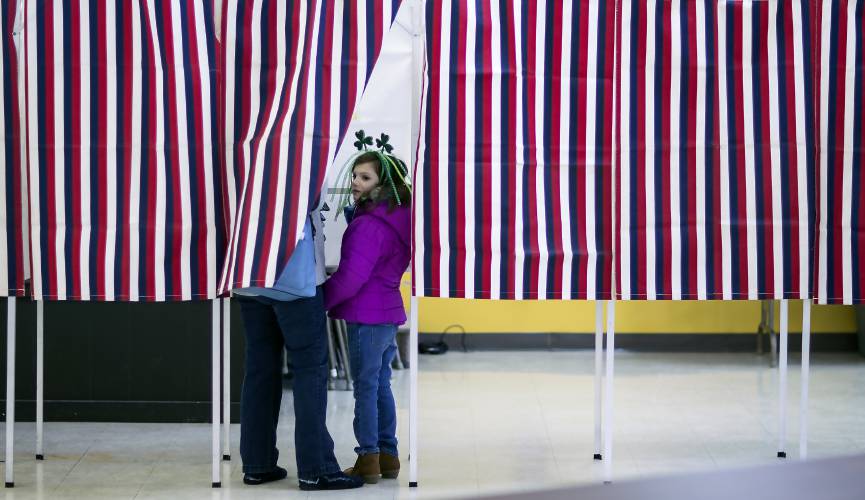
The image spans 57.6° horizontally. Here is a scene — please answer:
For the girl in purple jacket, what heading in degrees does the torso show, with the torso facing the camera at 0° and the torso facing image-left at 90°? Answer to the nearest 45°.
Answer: approximately 135°

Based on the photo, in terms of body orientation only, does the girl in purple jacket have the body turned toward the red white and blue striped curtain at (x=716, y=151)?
no

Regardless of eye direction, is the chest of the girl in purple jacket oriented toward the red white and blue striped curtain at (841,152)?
no

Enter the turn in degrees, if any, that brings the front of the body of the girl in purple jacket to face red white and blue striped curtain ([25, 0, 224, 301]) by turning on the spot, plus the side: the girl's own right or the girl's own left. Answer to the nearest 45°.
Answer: approximately 45° to the girl's own left

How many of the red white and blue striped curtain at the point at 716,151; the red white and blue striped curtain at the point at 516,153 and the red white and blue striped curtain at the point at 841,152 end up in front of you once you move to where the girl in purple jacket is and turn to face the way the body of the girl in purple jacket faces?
0

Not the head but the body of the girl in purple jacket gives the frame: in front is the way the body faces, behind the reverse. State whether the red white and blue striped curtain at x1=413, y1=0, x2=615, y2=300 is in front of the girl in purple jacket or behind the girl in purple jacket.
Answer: behind
